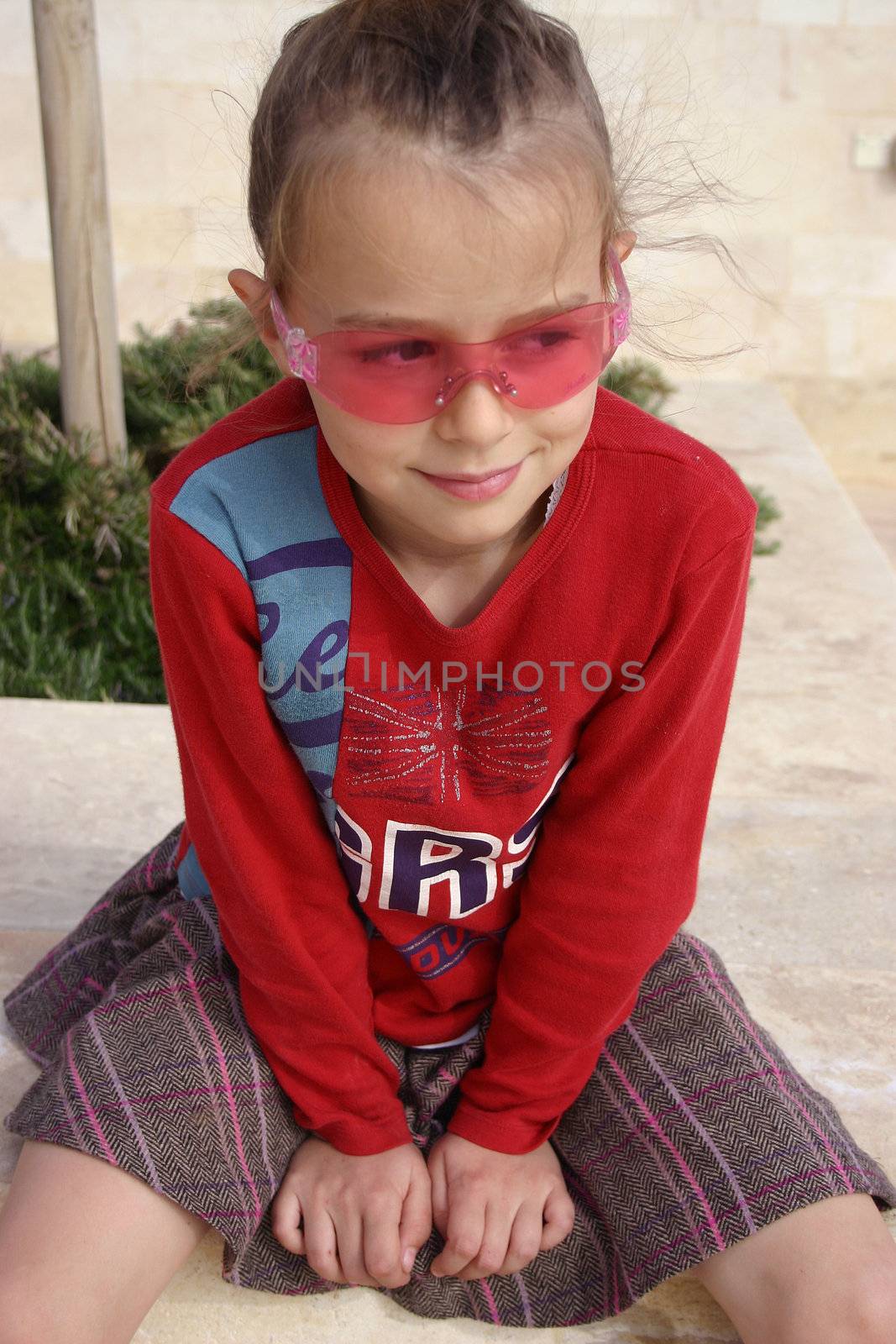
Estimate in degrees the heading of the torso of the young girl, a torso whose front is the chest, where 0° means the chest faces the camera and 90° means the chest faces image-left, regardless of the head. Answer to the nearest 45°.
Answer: approximately 0°

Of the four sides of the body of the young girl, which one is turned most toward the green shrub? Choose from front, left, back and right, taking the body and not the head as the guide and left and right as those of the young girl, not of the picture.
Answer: back

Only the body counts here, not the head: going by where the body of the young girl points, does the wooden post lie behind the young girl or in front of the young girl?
behind
